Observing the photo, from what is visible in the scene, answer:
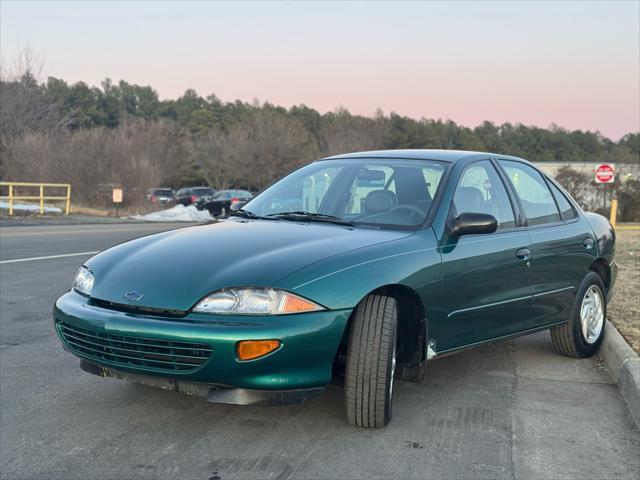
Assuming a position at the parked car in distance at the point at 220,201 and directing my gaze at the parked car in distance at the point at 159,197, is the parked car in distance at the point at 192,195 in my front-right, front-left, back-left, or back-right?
front-right

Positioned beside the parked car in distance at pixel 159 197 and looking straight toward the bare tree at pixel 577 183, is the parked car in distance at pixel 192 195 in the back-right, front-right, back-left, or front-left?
front-left

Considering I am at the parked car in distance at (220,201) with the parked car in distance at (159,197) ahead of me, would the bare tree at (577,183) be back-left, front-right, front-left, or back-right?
back-right

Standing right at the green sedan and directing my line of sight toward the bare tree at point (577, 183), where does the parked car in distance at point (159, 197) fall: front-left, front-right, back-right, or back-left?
front-left

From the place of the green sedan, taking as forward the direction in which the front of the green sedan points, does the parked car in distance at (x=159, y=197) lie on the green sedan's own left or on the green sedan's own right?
on the green sedan's own right

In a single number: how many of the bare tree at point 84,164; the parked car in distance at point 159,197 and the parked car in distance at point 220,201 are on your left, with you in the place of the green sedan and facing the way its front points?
0

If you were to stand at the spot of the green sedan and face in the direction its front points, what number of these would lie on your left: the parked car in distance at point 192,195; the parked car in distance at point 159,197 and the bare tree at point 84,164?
0

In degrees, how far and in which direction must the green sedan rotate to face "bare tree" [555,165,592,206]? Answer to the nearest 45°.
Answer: approximately 135° to its right

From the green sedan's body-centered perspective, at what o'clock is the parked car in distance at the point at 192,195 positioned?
The parked car in distance is roughly at 4 o'clock from the green sedan.

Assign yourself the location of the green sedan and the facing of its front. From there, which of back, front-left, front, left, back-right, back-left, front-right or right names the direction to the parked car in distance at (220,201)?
back-right

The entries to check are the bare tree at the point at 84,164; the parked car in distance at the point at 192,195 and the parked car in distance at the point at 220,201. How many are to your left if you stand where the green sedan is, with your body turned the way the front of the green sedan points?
0
